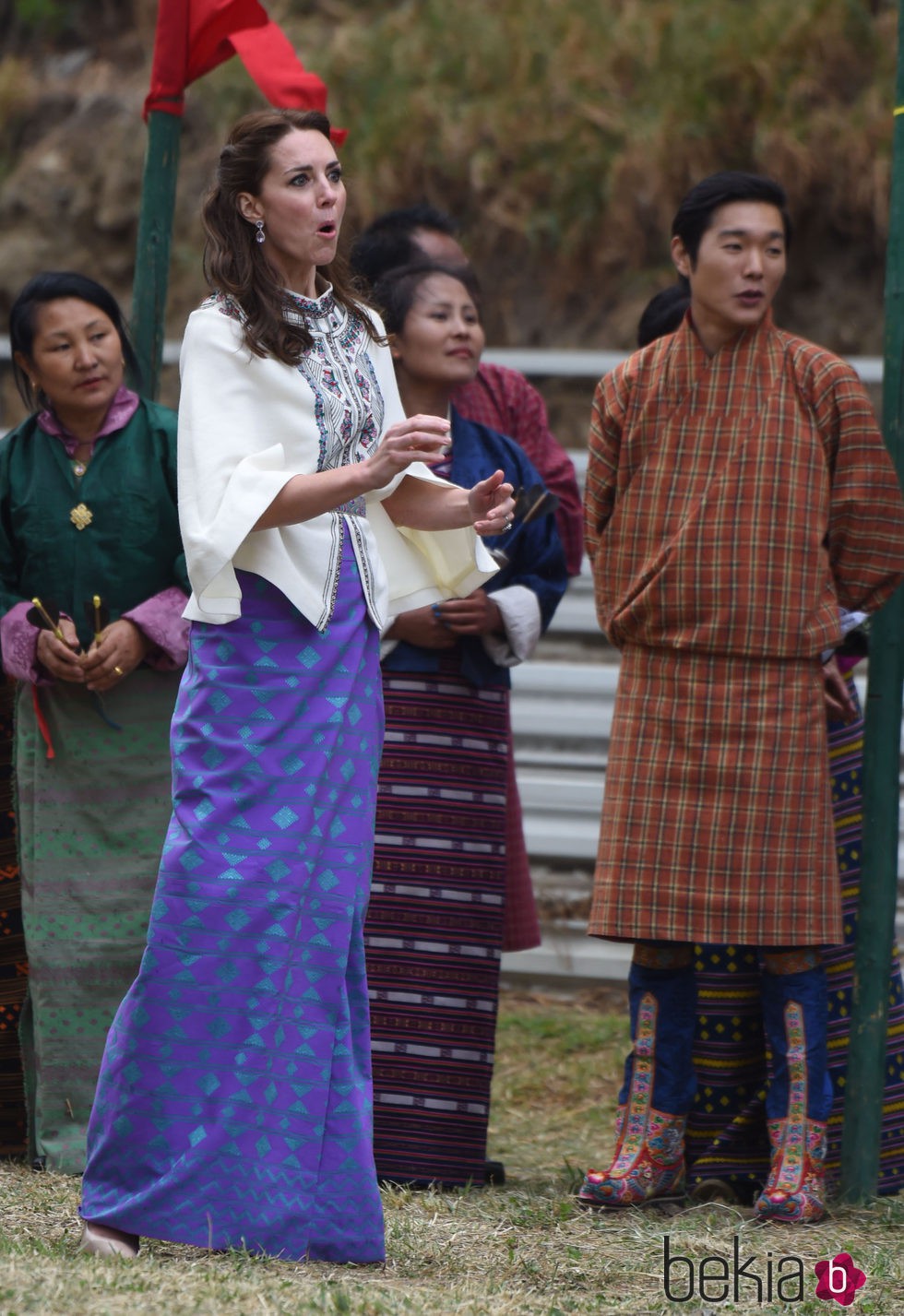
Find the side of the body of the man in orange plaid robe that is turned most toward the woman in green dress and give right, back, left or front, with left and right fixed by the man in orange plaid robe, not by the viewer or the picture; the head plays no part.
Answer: right

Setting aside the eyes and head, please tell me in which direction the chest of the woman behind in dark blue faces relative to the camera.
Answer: toward the camera

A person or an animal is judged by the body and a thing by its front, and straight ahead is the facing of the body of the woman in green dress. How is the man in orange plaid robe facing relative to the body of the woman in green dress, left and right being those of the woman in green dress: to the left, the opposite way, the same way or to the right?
the same way

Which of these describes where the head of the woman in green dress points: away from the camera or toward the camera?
toward the camera

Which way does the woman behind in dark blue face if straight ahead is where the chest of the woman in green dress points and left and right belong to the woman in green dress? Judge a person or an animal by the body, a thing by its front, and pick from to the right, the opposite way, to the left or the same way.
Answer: the same way

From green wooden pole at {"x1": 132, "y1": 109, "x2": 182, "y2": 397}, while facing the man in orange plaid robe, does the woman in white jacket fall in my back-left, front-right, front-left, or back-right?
front-right

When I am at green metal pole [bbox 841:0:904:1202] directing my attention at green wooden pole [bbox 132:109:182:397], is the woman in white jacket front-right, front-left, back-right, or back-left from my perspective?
front-left

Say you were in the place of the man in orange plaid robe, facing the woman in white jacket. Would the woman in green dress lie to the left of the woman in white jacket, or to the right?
right

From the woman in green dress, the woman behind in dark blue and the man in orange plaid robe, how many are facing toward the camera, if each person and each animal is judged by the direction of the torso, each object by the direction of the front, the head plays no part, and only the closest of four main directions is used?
3

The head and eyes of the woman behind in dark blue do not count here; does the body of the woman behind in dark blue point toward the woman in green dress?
no

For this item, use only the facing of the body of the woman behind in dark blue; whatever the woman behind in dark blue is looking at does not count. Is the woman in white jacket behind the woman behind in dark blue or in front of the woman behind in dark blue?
in front

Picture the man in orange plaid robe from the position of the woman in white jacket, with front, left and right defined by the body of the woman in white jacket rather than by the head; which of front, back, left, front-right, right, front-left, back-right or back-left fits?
left

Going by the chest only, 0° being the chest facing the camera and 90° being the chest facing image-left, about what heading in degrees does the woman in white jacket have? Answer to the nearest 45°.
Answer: approximately 315°

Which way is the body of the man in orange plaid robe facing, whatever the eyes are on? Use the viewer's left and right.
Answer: facing the viewer

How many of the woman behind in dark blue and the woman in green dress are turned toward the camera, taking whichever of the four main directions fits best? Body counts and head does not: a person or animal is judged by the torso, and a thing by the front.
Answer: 2
